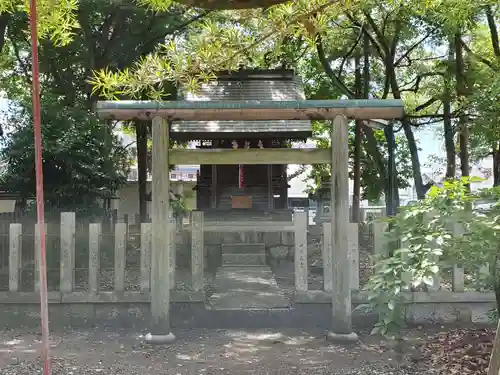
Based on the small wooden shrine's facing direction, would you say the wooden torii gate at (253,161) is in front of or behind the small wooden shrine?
in front

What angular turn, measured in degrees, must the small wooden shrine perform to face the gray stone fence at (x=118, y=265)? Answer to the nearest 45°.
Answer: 0° — it already faces it

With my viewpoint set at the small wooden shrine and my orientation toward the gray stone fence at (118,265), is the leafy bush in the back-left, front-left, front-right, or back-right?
front-left

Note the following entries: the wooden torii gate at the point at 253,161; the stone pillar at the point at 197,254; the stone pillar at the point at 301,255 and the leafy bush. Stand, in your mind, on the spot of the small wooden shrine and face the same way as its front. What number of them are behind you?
0

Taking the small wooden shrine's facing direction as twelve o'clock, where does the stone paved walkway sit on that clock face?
The stone paved walkway is roughly at 12 o'clock from the small wooden shrine.

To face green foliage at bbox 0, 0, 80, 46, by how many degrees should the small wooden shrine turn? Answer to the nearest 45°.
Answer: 0° — it already faces it

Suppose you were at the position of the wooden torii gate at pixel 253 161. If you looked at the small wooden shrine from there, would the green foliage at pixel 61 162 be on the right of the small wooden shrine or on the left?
left

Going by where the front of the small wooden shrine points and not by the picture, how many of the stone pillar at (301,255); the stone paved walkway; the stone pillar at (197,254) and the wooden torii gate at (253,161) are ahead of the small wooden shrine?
4

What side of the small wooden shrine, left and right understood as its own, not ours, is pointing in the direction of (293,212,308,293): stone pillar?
front

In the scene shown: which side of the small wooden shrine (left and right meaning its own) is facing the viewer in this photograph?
front

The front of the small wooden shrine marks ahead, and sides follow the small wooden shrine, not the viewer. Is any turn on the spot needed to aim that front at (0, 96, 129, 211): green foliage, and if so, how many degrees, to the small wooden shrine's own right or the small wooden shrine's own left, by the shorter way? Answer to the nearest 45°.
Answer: approximately 45° to the small wooden shrine's own right

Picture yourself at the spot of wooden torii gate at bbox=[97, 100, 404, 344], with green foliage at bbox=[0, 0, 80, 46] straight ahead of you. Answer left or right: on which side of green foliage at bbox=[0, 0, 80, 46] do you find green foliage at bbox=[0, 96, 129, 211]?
right

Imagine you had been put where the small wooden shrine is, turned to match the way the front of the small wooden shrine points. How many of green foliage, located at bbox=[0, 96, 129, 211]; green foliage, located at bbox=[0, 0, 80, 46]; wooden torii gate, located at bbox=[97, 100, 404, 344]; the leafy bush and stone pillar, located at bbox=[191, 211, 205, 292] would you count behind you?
0
